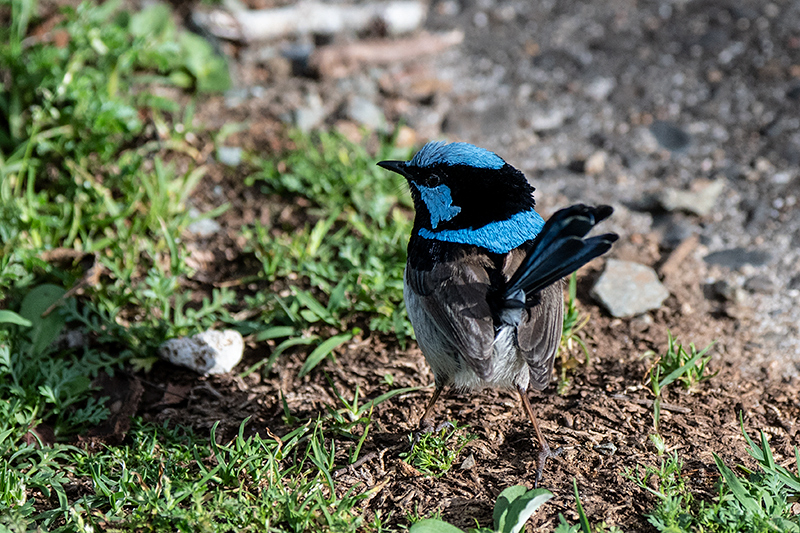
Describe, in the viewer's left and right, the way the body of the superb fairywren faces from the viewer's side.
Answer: facing away from the viewer and to the left of the viewer

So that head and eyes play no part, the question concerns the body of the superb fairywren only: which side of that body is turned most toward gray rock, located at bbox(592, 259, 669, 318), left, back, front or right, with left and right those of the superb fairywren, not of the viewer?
right

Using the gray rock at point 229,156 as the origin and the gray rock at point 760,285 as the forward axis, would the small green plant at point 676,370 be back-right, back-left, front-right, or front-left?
front-right

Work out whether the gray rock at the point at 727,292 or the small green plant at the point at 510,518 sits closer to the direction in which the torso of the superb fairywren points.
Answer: the gray rock

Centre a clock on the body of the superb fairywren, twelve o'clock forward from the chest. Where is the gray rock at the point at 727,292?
The gray rock is roughly at 3 o'clock from the superb fairywren.

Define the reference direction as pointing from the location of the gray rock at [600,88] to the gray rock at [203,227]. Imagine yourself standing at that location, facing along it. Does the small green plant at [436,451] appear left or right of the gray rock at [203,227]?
left

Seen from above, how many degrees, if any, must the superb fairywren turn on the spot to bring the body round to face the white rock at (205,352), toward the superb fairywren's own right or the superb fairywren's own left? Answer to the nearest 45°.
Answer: approximately 45° to the superb fairywren's own left

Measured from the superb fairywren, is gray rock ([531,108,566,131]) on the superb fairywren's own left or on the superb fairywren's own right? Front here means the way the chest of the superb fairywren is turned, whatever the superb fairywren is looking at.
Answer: on the superb fairywren's own right

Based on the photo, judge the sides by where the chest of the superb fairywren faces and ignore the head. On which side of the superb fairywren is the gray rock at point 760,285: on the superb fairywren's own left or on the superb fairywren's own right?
on the superb fairywren's own right

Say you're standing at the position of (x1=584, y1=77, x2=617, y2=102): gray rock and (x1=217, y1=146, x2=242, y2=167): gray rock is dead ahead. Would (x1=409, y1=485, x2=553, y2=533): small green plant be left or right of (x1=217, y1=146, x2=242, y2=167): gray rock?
left

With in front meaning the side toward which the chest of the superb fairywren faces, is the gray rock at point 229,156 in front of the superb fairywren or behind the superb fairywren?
in front

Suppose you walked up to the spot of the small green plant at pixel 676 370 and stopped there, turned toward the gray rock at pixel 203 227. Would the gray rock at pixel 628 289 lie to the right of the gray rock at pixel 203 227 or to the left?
right

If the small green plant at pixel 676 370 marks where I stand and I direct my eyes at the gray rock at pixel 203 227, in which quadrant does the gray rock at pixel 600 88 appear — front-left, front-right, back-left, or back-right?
front-right

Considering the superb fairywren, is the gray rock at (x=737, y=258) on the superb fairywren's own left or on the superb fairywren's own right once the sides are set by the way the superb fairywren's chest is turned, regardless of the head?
on the superb fairywren's own right
